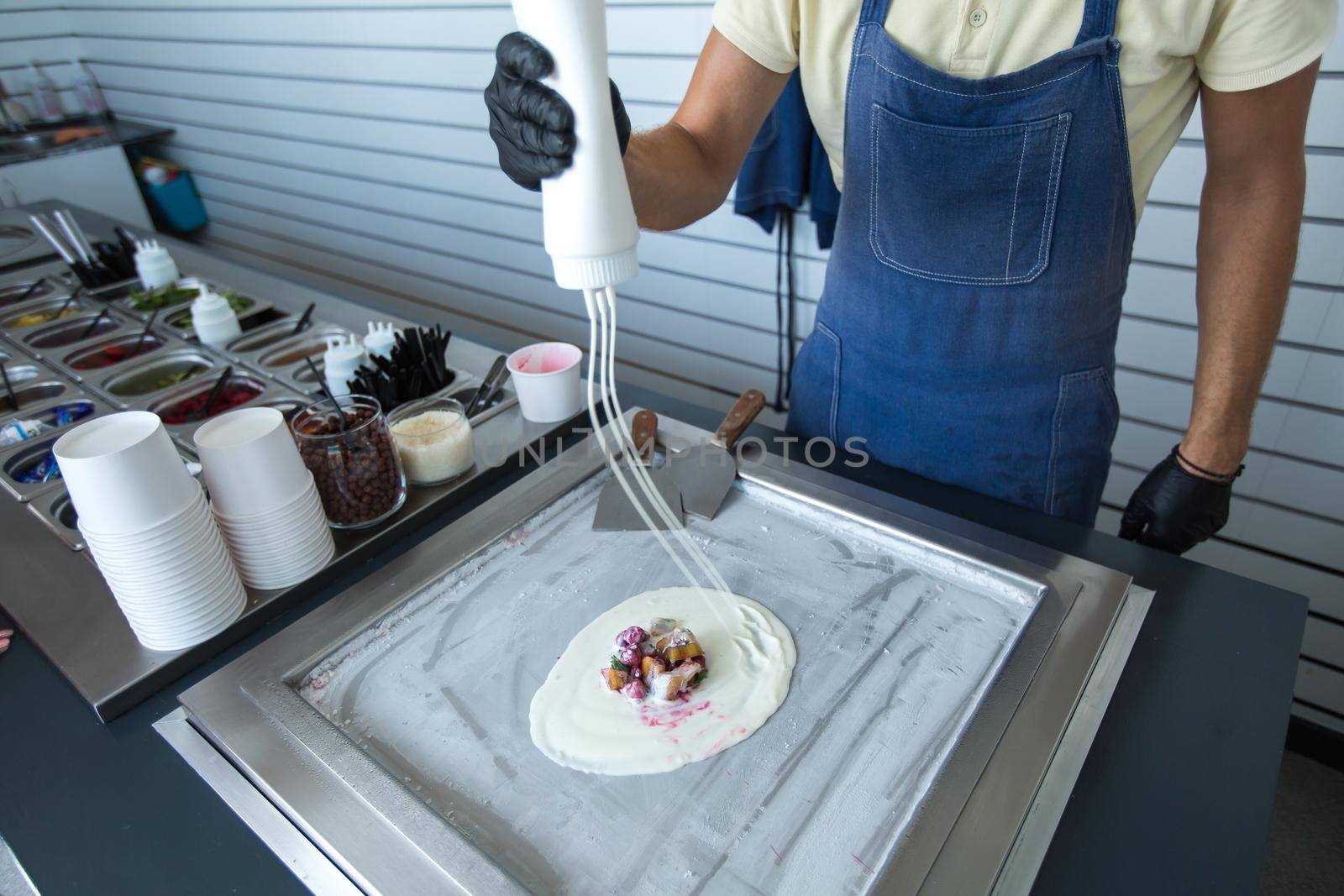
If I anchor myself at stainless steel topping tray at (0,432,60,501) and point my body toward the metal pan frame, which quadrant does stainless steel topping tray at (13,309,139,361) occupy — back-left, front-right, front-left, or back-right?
back-left

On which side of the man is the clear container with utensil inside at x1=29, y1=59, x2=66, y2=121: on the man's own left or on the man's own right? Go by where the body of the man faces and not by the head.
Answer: on the man's own right

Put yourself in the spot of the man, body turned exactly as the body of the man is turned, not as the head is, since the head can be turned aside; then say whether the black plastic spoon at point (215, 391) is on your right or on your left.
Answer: on your right

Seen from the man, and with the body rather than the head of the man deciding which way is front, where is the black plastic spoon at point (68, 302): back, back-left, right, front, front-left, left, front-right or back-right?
right

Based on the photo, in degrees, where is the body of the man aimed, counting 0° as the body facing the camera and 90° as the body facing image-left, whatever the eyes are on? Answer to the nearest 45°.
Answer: approximately 0°

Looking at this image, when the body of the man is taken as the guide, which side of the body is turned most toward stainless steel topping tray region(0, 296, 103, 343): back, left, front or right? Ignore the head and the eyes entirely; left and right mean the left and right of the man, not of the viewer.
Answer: right

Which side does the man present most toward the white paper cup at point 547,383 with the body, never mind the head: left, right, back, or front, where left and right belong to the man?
right

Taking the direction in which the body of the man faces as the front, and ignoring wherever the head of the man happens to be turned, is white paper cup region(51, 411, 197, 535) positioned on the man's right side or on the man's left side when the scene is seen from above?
on the man's right side

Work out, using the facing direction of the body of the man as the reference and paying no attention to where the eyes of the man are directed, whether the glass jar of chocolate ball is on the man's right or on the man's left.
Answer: on the man's right

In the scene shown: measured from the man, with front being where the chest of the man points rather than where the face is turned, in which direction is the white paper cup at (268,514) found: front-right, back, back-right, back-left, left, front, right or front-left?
front-right

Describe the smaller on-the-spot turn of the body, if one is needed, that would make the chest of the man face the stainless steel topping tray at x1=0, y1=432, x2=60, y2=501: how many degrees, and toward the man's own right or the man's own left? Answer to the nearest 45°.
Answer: approximately 90° to the man's own right

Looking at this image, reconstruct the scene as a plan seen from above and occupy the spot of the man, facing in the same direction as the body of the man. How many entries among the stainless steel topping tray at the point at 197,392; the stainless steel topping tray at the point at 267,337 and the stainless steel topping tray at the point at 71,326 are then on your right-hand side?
3

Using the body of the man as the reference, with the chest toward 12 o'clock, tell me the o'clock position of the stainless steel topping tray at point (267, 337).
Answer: The stainless steel topping tray is roughly at 3 o'clock from the man.

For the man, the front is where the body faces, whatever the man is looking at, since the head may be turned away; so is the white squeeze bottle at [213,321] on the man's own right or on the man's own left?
on the man's own right
